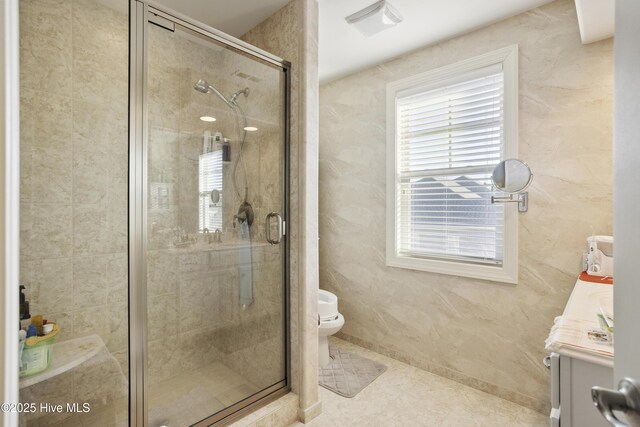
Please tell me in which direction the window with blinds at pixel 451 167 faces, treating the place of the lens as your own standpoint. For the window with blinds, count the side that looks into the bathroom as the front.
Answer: facing the viewer and to the left of the viewer

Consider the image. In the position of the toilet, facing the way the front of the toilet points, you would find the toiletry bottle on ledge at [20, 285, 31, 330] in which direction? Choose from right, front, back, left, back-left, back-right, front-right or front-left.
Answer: right

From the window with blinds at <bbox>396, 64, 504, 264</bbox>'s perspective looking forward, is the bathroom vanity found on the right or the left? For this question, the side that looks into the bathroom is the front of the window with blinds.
on its left

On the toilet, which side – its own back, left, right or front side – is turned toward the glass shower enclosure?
right

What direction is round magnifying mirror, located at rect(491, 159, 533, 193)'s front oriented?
toward the camera

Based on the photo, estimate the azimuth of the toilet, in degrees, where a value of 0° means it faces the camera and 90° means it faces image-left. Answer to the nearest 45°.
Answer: approximately 315°

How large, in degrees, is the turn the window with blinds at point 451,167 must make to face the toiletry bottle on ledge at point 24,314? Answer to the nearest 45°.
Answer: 0° — it already faces it

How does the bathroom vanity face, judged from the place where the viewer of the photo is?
facing to the left of the viewer

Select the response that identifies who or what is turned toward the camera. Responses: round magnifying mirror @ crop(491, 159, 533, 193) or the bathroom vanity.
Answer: the round magnifying mirror

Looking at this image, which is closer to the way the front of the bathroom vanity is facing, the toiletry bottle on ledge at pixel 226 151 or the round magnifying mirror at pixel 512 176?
the toiletry bottle on ledge

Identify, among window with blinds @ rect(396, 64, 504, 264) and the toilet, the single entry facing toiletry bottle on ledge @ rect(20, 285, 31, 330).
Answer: the window with blinds

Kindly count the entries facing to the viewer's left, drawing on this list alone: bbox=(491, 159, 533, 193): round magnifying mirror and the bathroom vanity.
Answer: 1

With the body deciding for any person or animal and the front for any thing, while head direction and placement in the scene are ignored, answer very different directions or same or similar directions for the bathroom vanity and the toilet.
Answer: very different directions

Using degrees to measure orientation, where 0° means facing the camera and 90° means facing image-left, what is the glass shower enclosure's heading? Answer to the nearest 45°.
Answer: approximately 315°

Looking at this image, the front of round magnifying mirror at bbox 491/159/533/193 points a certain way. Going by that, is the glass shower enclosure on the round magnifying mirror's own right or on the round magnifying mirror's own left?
on the round magnifying mirror's own right

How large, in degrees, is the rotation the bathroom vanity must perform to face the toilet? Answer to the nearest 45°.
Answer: approximately 45° to its right

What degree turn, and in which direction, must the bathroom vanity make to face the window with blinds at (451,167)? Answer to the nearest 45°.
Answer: approximately 45° to its right
